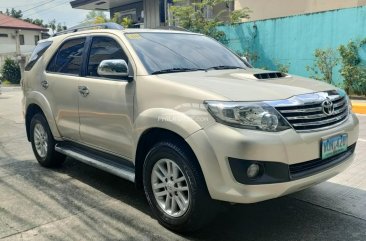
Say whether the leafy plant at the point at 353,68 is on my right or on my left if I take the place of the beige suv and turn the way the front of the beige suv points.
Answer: on my left

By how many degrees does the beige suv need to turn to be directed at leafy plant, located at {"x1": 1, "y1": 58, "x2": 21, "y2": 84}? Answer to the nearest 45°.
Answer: approximately 180°

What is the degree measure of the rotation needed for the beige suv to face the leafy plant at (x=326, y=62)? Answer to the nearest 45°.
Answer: approximately 90° to its left

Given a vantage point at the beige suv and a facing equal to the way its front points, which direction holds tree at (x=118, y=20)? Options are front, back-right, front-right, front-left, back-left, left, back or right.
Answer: back-left

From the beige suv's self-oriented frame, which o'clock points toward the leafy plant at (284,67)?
The leafy plant is roughly at 8 o'clock from the beige suv.

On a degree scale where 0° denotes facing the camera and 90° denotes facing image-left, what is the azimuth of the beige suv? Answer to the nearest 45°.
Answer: approximately 315°

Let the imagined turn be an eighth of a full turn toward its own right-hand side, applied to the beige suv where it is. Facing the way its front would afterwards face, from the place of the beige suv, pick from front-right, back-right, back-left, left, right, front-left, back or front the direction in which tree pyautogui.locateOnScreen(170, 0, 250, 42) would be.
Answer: back

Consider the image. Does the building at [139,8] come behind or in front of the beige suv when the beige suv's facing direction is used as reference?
behind
